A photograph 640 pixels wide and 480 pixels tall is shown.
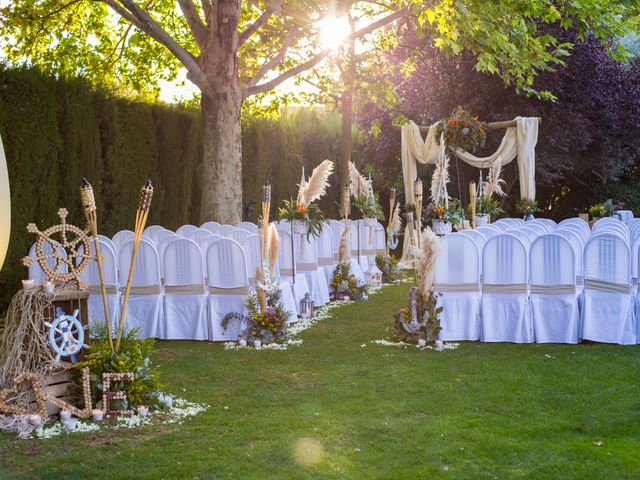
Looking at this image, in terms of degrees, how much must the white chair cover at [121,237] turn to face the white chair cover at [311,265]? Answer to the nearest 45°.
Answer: approximately 90° to its right

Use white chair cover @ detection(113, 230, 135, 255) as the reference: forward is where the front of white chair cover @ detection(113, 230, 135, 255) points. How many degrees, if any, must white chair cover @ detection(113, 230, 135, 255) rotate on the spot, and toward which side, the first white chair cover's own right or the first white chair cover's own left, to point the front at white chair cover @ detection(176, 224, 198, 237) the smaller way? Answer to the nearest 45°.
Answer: approximately 45° to the first white chair cover's own right

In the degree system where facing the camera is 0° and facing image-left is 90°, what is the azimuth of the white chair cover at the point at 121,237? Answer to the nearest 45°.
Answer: approximately 180°

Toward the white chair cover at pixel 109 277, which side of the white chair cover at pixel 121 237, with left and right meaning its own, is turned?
back

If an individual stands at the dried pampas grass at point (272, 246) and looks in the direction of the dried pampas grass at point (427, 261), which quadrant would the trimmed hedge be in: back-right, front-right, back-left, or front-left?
back-left

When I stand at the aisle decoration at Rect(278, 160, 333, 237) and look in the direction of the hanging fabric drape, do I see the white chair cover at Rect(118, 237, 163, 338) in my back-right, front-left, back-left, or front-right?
back-left

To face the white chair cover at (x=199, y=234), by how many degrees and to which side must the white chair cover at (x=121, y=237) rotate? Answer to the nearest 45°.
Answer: approximately 45° to its right

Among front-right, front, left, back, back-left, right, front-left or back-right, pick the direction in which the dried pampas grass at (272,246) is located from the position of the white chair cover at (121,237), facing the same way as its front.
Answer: back-right

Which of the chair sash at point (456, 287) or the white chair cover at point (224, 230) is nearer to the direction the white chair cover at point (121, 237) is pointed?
the white chair cover

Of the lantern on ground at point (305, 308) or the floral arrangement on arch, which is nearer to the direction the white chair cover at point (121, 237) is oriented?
the floral arrangement on arch

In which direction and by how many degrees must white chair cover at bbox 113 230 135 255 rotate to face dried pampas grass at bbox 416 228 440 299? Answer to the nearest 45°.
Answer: approximately 135° to its right
